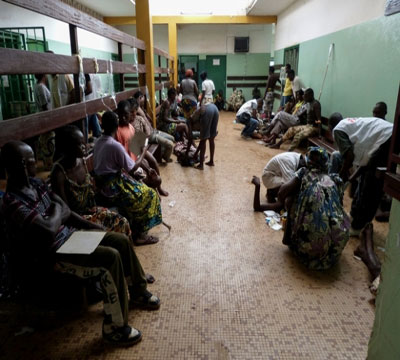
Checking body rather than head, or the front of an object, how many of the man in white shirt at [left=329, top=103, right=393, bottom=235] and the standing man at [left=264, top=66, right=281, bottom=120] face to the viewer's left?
1

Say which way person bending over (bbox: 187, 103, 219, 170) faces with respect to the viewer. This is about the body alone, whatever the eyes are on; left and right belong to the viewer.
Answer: facing away from the viewer and to the left of the viewer

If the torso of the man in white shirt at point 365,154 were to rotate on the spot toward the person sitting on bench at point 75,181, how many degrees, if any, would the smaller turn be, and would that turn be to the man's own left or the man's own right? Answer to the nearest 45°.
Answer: approximately 45° to the man's own left

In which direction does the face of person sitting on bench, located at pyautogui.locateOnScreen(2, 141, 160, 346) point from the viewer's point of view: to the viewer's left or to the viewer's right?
to the viewer's right

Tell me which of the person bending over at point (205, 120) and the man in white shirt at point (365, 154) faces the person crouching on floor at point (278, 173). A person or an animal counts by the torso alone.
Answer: the man in white shirt

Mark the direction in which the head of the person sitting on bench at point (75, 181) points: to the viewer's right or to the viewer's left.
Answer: to the viewer's right

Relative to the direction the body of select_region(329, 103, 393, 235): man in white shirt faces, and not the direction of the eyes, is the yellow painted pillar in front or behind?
in front

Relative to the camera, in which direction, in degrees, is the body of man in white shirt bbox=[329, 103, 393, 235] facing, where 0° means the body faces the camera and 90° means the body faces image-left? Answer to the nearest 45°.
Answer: approximately 90°

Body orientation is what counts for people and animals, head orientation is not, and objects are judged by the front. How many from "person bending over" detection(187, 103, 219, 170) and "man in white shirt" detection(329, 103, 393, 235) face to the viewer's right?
0
